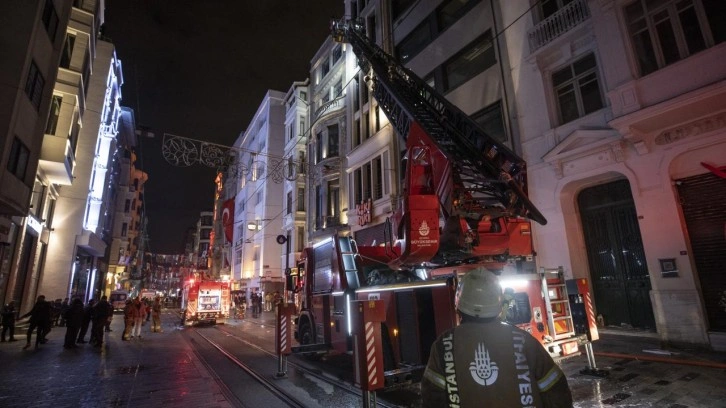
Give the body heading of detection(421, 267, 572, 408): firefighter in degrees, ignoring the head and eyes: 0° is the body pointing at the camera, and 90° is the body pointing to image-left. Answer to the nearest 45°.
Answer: approximately 180°

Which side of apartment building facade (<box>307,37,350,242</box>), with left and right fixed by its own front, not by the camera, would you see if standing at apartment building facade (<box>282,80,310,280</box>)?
right

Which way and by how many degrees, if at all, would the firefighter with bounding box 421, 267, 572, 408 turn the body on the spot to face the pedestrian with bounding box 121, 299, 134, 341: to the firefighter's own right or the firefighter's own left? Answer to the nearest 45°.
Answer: approximately 45° to the firefighter's own left

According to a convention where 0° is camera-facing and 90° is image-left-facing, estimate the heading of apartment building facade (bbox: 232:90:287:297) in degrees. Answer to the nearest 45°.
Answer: approximately 45°

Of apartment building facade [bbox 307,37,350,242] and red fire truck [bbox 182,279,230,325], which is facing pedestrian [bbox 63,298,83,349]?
the apartment building facade

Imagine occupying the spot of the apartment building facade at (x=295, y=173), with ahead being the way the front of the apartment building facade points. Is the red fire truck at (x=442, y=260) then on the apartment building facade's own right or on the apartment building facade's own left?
on the apartment building facade's own left

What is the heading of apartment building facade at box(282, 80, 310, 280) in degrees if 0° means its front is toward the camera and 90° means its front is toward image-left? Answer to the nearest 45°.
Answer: approximately 45°

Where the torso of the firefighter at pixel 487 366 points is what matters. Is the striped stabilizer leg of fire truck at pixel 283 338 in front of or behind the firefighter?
in front

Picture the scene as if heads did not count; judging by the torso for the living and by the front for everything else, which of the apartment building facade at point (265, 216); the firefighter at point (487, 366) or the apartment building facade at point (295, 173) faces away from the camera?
the firefighter

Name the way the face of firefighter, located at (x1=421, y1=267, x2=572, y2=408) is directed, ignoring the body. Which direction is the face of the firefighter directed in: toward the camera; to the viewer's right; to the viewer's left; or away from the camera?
away from the camera

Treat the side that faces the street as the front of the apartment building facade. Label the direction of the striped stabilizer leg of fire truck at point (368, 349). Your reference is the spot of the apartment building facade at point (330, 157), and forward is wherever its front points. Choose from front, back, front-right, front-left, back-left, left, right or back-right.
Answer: front-left

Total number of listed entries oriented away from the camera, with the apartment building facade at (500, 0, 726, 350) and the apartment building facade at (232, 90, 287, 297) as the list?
0

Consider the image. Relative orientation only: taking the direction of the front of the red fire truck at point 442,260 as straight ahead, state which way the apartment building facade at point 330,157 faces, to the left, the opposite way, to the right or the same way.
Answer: to the left
